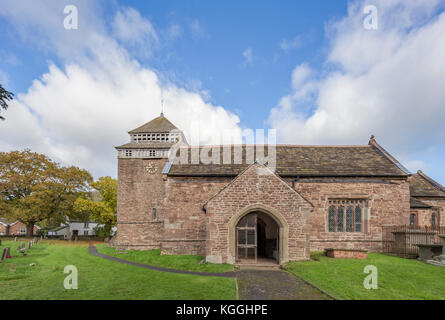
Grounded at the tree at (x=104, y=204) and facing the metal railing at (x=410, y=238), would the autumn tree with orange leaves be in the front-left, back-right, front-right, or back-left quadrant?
back-right

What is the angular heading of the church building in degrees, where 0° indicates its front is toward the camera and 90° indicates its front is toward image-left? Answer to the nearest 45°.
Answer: approximately 0°
